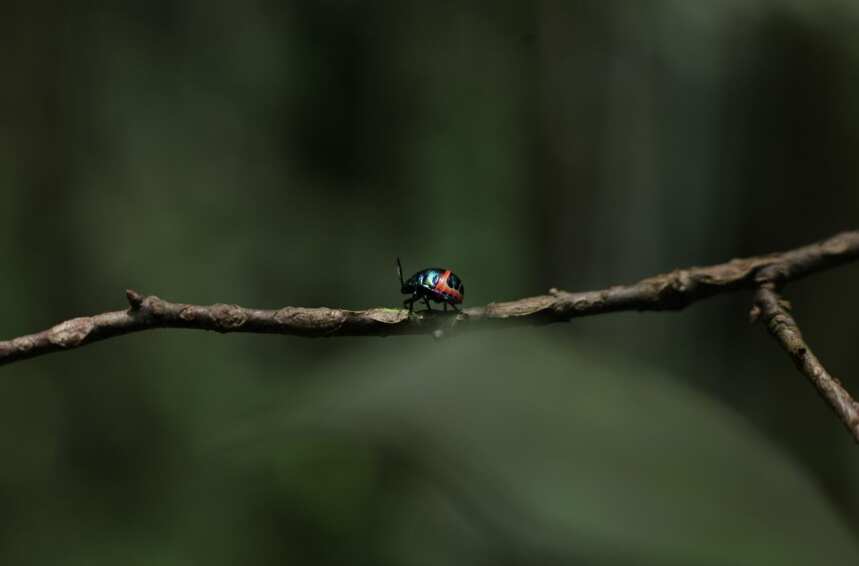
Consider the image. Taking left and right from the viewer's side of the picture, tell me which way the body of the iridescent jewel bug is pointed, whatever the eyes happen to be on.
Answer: facing to the left of the viewer
